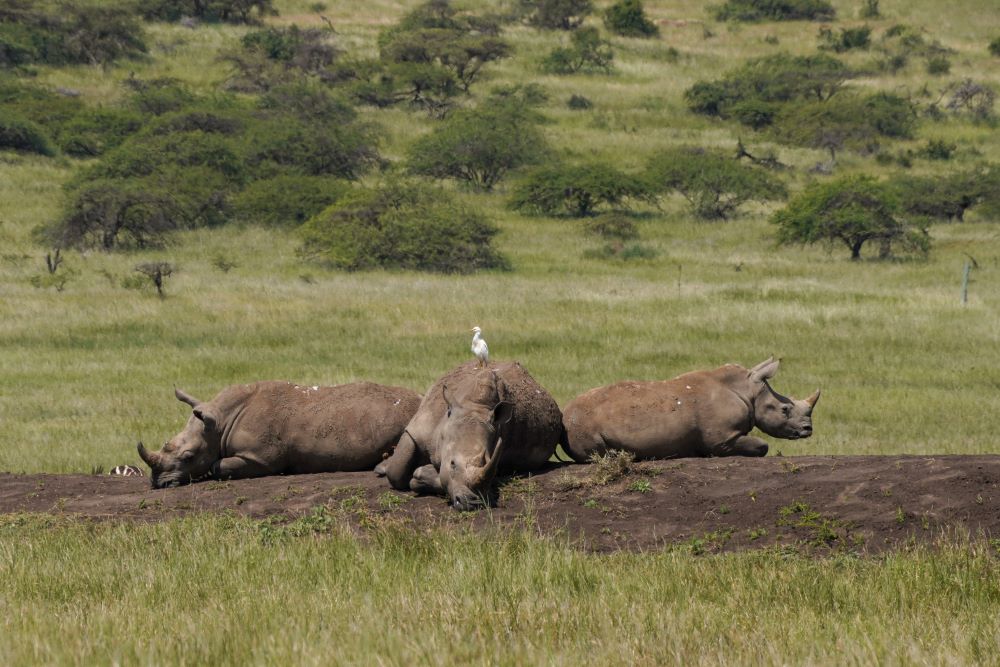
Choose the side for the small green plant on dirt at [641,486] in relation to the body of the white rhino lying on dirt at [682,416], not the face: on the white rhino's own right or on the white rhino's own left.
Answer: on the white rhino's own right

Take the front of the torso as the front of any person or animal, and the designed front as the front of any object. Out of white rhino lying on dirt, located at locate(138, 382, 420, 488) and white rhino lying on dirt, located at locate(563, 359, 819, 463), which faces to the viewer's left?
white rhino lying on dirt, located at locate(138, 382, 420, 488)

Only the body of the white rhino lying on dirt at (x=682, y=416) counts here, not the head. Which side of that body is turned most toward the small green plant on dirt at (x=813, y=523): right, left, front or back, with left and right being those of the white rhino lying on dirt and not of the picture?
right

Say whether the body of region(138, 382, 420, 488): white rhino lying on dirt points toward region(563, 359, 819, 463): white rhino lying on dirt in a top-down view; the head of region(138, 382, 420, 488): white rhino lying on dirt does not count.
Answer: no

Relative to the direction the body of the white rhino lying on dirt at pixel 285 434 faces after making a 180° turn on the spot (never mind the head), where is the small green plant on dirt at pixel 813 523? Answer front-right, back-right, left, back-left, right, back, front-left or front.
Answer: front-right

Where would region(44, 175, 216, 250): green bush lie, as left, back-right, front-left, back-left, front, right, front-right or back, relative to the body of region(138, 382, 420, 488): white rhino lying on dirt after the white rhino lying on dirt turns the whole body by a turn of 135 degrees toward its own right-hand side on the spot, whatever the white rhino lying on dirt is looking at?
front-left

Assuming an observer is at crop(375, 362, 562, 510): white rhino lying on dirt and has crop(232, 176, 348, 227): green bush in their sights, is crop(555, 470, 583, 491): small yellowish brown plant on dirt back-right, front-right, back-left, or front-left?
back-right

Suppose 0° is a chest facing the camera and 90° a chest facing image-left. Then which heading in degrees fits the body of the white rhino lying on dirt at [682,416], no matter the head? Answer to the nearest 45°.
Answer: approximately 270°

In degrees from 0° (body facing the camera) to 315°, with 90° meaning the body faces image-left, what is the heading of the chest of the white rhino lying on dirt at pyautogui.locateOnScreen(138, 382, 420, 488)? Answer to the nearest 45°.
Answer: approximately 90°

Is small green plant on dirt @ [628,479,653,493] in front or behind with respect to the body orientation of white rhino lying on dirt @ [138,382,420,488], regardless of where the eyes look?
behind

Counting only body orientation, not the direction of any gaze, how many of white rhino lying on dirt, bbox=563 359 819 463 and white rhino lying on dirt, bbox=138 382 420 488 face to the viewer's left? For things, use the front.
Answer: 1

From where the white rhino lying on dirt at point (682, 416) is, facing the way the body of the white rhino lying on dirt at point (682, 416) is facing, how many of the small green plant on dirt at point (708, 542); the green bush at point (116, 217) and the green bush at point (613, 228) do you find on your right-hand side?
1

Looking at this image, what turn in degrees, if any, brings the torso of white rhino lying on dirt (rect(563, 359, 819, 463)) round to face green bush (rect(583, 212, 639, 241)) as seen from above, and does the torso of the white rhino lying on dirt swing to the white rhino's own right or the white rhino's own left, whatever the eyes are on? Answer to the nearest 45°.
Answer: approximately 90° to the white rhino's own left

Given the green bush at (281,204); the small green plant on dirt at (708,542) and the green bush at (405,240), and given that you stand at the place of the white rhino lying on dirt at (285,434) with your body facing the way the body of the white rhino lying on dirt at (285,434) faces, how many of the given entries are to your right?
2

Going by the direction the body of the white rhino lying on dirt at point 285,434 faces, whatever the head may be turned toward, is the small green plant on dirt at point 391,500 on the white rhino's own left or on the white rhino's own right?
on the white rhino's own left

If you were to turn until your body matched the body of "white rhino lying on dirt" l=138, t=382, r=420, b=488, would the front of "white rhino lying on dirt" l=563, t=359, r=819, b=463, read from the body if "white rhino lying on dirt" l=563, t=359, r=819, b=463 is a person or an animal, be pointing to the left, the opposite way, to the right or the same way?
the opposite way

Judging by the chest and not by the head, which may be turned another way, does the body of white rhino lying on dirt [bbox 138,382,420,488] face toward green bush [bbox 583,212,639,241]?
no
